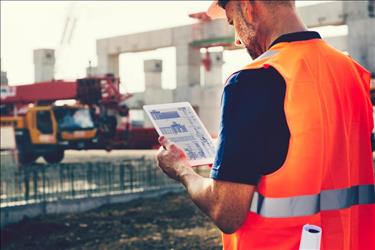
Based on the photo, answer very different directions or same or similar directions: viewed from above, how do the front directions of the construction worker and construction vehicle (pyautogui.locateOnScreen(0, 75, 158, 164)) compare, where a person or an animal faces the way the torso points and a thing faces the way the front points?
very different directions

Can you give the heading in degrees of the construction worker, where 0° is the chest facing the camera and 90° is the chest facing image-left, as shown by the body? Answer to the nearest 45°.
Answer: approximately 135°

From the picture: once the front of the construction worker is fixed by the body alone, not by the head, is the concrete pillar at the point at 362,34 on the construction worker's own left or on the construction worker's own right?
on the construction worker's own right

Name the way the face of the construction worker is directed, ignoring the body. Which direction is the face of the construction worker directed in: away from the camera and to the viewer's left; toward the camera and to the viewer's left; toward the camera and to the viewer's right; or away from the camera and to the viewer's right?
away from the camera and to the viewer's left

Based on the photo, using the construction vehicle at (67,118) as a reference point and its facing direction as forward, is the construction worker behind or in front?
in front

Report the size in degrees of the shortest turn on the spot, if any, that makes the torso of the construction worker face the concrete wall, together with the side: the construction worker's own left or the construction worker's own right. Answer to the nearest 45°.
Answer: approximately 45° to the construction worker's own right

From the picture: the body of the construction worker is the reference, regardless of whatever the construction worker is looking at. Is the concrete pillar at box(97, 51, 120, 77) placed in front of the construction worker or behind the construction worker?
in front
